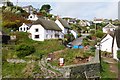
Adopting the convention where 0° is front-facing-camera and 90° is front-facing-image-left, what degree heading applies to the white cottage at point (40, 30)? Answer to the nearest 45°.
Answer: approximately 315°

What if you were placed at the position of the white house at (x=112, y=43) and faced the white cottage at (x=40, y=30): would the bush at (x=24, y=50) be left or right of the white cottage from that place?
left

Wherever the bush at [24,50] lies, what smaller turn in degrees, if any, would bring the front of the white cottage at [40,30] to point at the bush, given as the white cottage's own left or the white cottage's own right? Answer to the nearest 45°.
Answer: approximately 45° to the white cottage's own right
